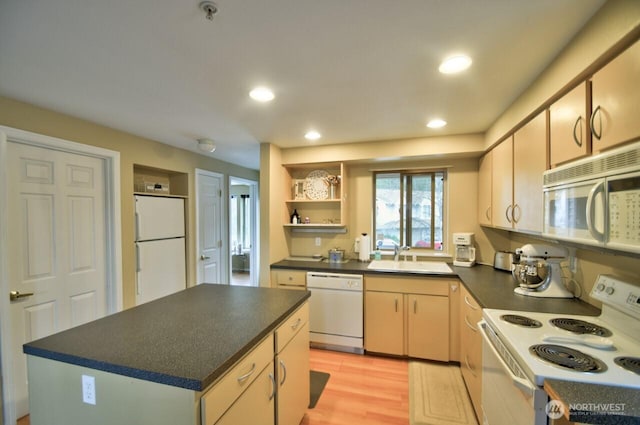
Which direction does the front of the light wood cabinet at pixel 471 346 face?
to the viewer's left

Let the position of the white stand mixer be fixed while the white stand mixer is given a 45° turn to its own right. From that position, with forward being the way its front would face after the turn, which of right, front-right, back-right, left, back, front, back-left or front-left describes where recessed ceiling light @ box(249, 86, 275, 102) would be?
left

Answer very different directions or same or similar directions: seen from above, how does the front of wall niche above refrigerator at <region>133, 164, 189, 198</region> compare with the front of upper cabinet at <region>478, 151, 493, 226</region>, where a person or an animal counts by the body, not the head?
very different directions

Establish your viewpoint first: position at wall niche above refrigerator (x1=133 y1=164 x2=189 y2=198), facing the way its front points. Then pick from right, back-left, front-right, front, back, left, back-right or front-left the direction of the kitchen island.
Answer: front-right

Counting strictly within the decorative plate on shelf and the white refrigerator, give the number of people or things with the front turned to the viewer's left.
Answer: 0

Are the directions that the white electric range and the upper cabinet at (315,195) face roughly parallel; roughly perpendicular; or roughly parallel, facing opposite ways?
roughly perpendicular

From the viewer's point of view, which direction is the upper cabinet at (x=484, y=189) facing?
to the viewer's left

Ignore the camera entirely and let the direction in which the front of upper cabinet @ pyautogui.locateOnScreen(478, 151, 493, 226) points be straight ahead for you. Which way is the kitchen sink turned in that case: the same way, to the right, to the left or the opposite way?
to the left

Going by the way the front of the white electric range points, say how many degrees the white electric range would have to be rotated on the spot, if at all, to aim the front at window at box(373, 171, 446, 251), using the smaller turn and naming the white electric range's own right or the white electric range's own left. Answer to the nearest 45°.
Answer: approximately 90° to the white electric range's own right

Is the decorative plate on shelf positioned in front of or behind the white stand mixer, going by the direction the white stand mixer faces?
in front

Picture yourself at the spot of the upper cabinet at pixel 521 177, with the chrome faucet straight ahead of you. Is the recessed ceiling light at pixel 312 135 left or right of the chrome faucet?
left

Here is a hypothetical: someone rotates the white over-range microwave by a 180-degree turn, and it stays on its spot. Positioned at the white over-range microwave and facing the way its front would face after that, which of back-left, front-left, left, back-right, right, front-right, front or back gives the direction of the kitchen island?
back

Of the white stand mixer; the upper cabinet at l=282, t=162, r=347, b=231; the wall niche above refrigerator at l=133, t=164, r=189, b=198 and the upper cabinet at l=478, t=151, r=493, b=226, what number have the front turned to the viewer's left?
2

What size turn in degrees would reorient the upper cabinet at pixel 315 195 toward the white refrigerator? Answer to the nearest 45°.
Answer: approximately 90° to its right

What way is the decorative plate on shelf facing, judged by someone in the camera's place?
facing the viewer

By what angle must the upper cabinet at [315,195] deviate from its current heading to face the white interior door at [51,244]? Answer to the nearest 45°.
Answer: approximately 45° to its right
